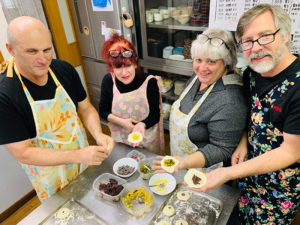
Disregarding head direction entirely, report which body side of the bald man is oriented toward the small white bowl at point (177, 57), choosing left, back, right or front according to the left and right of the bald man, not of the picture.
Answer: left

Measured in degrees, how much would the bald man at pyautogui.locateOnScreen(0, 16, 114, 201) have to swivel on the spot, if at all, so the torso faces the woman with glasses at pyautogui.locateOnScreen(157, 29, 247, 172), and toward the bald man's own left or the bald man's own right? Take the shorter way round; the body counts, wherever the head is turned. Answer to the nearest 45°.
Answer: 0° — they already face them

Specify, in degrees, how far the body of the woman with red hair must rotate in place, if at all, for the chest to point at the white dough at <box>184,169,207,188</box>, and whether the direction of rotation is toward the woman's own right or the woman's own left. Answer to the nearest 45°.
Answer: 0° — they already face it

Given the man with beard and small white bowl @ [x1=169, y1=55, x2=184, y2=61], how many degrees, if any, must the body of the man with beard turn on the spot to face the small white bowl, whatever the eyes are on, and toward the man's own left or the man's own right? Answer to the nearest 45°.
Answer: approximately 90° to the man's own right

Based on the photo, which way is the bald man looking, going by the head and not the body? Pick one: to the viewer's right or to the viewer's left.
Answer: to the viewer's right

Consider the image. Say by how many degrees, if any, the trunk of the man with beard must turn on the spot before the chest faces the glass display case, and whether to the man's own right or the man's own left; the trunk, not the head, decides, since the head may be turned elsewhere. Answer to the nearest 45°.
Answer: approximately 90° to the man's own right
